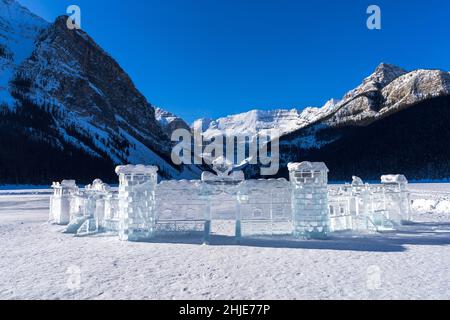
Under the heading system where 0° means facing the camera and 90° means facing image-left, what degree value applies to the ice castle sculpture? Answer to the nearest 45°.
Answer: approximately 0°
